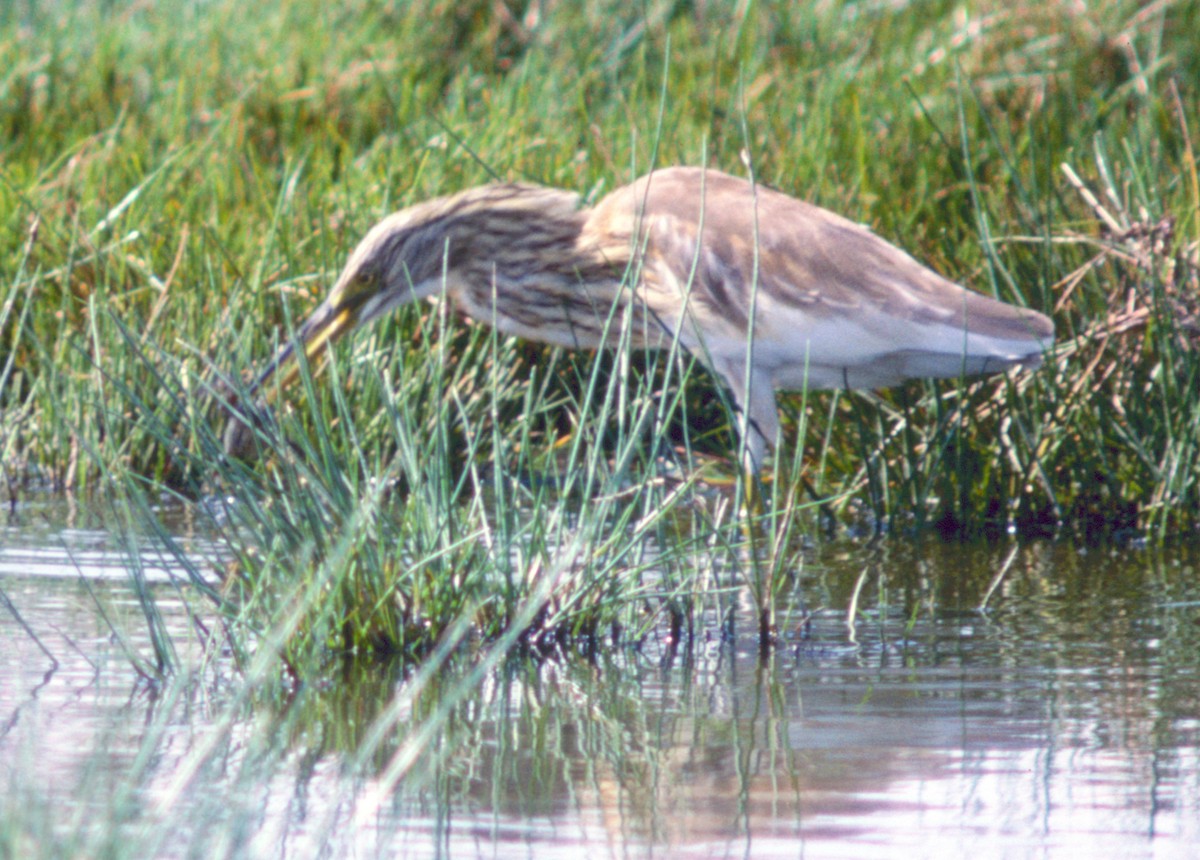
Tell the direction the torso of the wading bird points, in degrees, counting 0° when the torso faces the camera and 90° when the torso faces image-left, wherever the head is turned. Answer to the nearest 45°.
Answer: approximately 90°
